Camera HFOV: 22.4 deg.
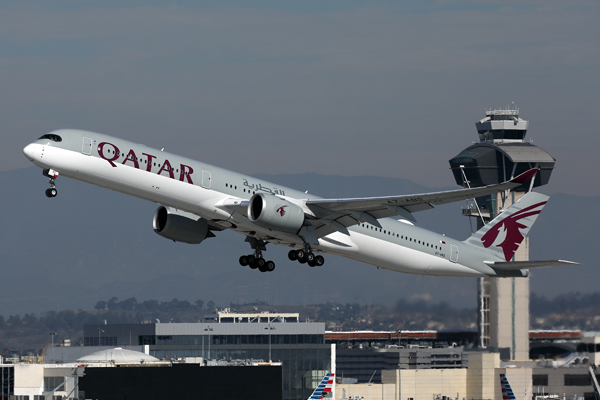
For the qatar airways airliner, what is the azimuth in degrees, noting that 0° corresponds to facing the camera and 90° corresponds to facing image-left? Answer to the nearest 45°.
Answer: approximately 45°
